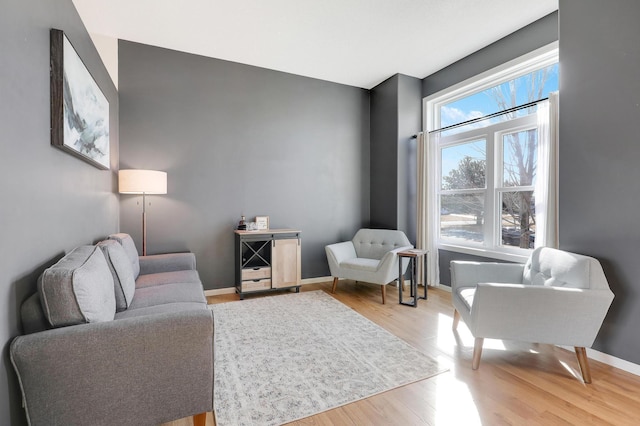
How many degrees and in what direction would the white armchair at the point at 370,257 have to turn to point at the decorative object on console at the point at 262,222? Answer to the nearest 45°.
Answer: approximately 45° to its right

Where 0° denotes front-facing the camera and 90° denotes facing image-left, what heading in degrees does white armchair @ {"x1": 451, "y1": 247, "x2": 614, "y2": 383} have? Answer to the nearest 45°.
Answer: approximately 90°

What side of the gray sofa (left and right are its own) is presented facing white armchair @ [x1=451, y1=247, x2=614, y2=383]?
front

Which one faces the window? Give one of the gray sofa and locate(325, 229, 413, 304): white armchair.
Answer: the gray sofa

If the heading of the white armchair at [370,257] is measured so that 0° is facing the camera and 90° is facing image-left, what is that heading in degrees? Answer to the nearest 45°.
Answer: approximately 45°

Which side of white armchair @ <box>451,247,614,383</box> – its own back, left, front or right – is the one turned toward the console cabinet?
front

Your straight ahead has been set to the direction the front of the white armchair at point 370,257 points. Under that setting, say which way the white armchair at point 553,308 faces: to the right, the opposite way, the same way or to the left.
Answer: to the right

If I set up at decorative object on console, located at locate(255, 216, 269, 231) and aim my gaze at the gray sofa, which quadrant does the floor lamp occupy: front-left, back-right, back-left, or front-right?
front-right

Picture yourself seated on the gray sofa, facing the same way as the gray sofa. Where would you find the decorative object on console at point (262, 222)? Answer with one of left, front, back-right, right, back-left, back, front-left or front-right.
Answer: front-left

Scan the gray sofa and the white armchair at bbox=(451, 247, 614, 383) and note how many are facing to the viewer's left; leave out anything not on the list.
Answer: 1

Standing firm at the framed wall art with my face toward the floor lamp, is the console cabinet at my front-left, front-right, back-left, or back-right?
front-right

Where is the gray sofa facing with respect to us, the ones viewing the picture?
facing to the right of the viewer

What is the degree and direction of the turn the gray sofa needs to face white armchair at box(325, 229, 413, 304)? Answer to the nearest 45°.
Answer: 0° — it already faces it

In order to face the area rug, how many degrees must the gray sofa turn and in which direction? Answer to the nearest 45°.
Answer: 0° — it already faces it

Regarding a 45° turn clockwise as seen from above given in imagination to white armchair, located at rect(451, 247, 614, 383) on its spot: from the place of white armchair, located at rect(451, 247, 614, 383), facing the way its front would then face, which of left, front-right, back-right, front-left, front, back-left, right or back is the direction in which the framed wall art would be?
left
